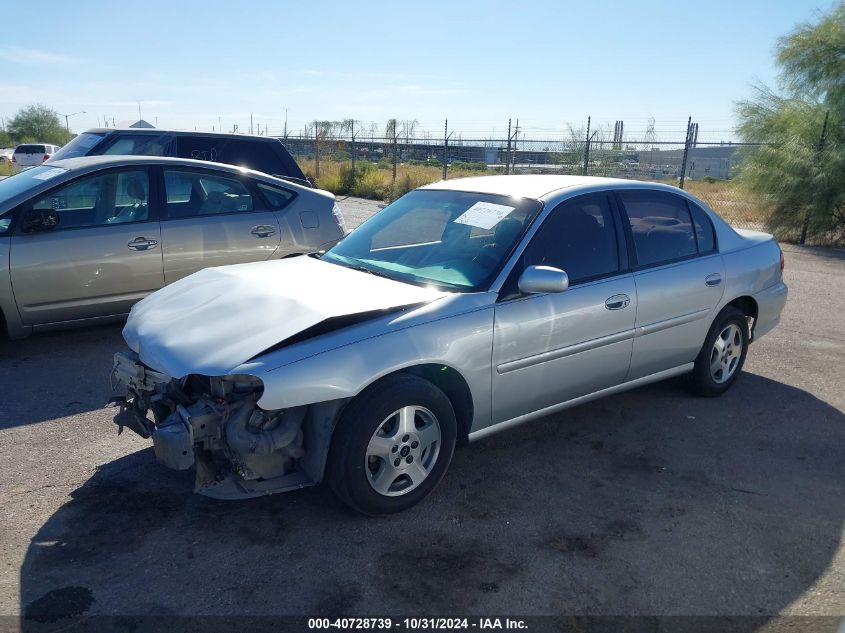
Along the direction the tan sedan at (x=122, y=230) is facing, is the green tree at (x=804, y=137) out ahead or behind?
behind

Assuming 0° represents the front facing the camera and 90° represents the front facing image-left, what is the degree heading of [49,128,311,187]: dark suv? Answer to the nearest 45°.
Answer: approximately 90°

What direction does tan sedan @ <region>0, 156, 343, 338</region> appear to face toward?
to the viewer's left

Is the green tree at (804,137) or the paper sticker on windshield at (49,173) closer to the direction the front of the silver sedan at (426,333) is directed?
the paper sticker on windshield

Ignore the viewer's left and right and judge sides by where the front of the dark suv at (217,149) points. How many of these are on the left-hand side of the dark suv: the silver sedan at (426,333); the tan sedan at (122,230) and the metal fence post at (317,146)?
2

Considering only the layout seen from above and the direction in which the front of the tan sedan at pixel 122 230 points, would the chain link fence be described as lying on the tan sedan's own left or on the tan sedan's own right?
on the tan sedan's own right

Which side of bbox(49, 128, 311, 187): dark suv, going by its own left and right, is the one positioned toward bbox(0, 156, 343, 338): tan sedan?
left

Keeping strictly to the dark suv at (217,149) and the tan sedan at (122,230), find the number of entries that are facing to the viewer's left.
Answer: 2

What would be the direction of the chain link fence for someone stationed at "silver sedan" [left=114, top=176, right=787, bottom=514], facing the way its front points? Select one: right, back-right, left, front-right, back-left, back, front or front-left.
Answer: back-right

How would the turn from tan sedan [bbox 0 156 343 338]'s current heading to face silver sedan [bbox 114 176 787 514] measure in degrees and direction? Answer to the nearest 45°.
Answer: approximately 135° to its left

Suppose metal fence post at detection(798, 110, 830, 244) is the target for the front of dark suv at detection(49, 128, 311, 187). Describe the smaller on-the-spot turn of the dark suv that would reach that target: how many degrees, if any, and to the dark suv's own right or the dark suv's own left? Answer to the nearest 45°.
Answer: approximately 180°
